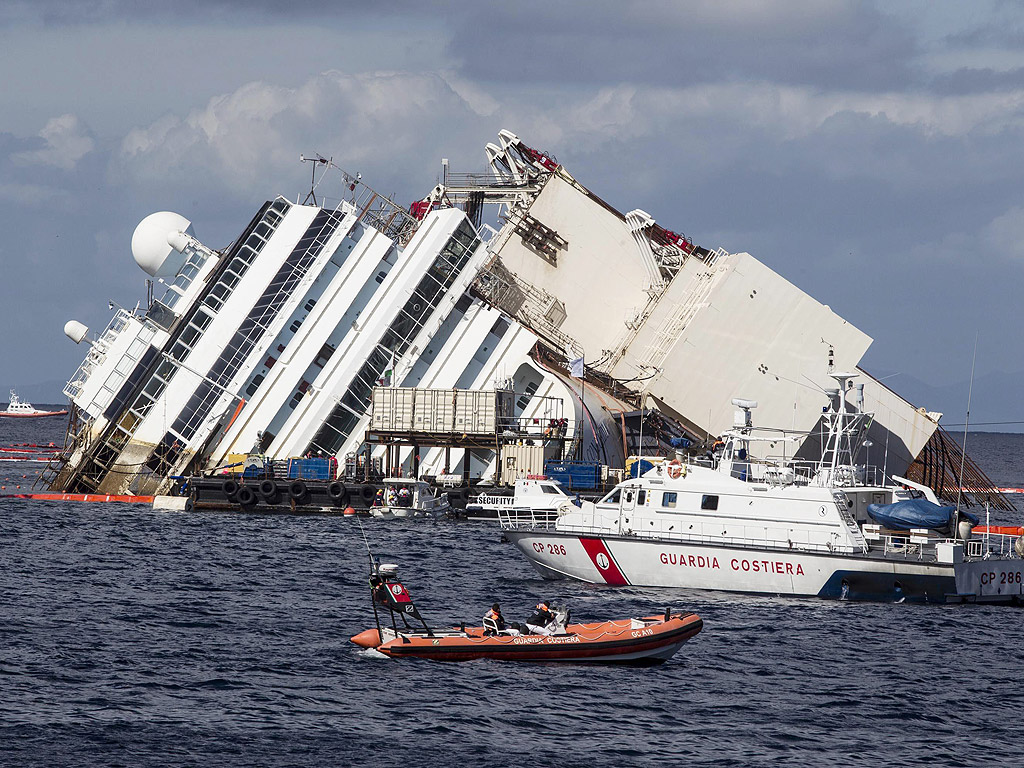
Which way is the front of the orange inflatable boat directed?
to the viewer's right

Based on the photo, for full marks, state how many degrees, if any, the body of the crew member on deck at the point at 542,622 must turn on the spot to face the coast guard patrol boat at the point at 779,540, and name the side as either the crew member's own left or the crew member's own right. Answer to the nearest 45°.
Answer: approximately 45° to the crew member's own left

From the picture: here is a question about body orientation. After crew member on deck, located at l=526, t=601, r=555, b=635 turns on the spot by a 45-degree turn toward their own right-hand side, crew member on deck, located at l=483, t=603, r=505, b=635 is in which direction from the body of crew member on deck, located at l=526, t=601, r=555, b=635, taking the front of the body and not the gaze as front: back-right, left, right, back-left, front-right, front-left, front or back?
back-right

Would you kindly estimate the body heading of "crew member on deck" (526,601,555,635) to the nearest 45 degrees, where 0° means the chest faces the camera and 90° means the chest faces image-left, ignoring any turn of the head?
approximately 270°
